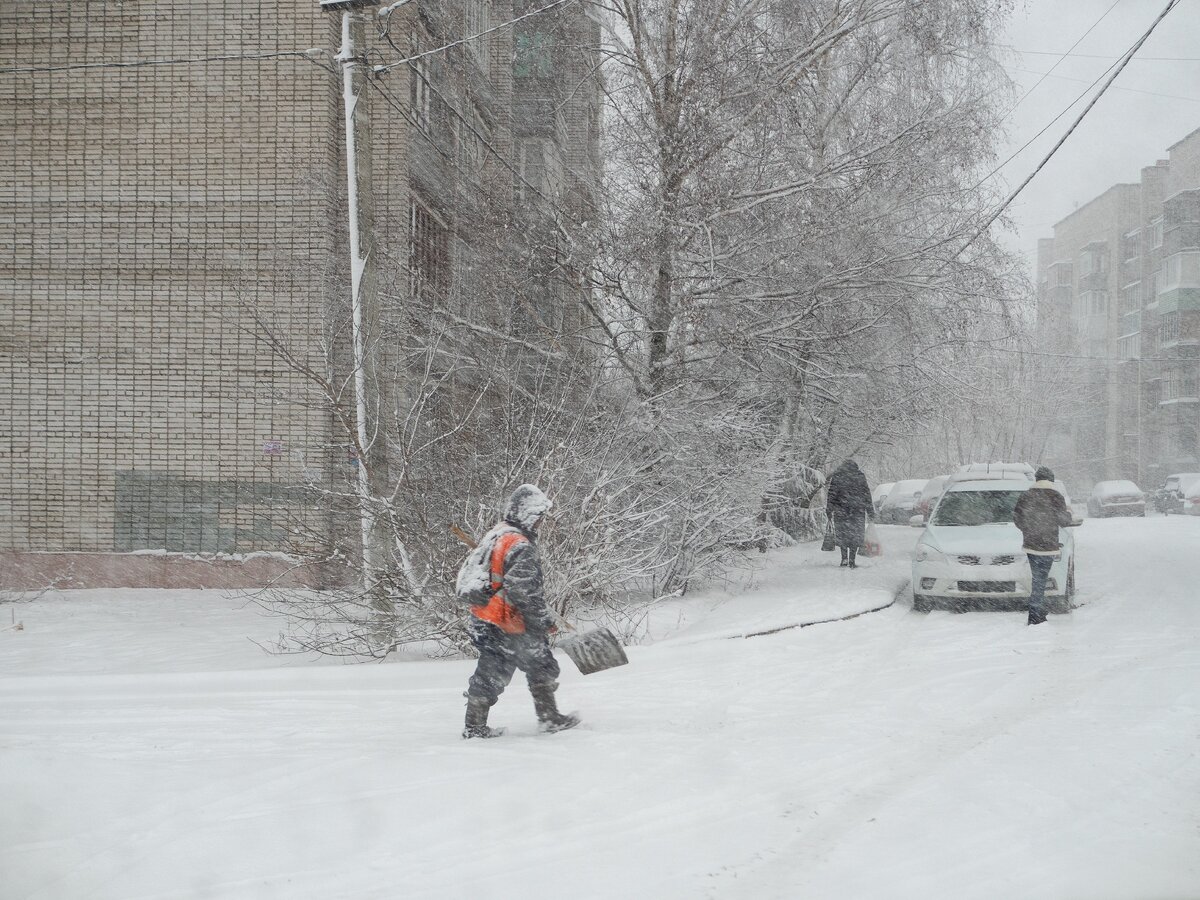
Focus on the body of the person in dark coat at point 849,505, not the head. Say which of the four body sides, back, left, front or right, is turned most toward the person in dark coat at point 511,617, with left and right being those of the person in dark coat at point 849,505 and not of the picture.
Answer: back

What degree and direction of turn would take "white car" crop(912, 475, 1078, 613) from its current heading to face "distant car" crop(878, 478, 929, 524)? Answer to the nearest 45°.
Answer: approximately 180°

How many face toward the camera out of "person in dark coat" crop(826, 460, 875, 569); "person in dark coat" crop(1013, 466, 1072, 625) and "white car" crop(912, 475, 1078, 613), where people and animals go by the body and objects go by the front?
1

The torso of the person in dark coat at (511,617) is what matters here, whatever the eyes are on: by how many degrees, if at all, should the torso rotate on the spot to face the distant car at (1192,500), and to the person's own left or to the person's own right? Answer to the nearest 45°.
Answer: approximately 45° to the person's own left

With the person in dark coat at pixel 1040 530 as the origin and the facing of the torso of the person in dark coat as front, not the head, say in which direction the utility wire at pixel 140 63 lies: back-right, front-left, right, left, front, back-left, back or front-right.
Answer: left

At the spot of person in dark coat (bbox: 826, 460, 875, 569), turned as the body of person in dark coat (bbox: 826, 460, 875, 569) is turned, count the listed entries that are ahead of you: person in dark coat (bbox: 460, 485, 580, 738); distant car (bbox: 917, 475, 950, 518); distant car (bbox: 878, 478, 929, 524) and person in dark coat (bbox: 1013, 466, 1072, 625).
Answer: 2

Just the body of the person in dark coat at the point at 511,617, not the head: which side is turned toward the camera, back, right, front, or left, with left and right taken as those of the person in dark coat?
right

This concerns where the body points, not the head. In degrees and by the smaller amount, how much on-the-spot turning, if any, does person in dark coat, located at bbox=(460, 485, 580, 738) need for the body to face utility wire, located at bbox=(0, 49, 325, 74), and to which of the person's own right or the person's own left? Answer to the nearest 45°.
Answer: approximately 135° to the person's own left

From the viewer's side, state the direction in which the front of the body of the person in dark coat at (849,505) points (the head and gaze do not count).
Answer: away from the camera

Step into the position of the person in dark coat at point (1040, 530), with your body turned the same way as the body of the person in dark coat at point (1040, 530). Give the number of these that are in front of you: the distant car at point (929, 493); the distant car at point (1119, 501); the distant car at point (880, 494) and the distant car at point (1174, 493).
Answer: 4

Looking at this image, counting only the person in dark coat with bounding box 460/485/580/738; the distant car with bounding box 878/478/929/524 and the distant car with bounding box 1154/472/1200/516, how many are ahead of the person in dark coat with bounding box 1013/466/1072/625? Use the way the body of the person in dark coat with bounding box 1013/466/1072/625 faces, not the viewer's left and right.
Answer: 2

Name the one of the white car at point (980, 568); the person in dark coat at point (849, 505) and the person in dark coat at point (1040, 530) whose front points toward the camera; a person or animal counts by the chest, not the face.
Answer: the white car

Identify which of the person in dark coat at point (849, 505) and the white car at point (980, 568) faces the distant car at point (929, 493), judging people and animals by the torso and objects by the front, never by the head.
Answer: the person in dark coat

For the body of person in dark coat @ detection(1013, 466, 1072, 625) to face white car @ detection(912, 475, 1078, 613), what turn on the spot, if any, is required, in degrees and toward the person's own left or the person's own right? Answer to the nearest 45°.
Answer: approximately 45° to the person's own left

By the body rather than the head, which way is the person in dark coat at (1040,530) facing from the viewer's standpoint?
away from the camera

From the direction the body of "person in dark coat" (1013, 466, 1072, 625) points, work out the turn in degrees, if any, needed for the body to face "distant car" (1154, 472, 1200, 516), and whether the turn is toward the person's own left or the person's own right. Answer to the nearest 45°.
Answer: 0° — they already face it
